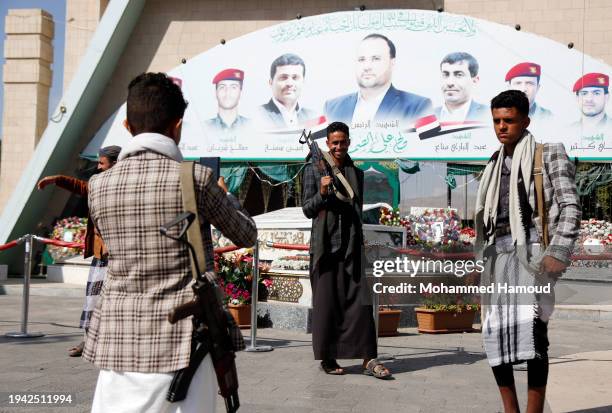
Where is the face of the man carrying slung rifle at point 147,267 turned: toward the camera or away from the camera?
away from the camera

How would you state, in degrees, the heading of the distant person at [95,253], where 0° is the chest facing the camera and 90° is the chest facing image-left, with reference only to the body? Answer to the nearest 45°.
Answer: approximately 45°

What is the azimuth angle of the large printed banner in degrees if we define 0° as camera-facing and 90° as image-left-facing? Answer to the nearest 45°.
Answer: approximately 0°

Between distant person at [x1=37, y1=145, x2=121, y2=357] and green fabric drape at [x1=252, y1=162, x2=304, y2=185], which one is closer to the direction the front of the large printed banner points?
the distant person

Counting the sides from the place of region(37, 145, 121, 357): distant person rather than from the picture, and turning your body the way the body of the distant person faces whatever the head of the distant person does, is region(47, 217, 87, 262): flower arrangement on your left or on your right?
on your right

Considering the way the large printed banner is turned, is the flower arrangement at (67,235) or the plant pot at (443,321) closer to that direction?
the plant pot

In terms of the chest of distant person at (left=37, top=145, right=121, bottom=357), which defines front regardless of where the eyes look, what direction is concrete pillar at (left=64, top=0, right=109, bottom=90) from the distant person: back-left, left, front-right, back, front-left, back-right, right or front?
back-right
